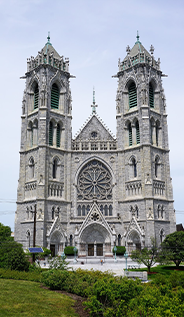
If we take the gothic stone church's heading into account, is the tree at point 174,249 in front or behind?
in front

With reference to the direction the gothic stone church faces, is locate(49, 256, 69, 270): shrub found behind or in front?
in front

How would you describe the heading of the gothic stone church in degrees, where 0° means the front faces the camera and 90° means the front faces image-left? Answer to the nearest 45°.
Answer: approximately 0°

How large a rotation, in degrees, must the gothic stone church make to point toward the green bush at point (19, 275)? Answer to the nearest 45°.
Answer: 0° — it already faces it

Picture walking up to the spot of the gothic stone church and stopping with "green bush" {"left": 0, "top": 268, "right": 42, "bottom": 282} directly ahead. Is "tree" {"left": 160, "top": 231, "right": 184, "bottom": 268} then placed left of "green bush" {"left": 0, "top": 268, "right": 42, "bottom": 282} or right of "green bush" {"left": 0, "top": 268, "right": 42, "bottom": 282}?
left
